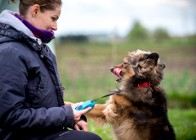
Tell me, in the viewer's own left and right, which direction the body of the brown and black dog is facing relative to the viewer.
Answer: facing to the left of the viewer

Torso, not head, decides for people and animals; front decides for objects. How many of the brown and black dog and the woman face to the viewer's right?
1

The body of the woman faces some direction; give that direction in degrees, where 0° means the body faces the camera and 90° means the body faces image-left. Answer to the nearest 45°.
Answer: approximately 270°

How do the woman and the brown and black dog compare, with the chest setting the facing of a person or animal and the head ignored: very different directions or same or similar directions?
very different directions

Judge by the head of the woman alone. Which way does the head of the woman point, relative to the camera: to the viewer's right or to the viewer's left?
to the viewer's right

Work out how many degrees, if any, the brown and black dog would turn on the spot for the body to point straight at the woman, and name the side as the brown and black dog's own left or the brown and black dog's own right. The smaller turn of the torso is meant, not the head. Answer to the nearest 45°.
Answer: approximately 45° to the brown and black dog's own left
